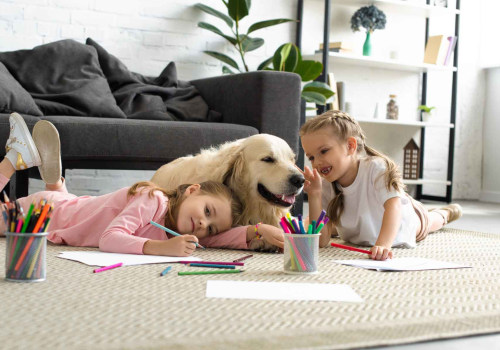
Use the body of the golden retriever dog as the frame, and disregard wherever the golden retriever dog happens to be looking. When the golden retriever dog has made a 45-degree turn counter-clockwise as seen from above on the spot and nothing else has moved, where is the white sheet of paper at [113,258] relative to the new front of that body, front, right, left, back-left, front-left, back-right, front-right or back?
back-right

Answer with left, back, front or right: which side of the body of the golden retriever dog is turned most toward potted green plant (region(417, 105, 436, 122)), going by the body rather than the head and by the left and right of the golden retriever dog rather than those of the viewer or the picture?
left

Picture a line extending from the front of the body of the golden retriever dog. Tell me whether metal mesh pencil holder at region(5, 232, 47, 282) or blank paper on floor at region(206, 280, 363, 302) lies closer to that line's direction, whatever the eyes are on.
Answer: the blank paper on floor

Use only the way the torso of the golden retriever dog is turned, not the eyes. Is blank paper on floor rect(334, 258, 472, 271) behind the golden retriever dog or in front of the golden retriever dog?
in front

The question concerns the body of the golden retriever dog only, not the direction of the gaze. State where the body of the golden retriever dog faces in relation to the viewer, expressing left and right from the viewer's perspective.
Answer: facing the viewer and to the right of the viewer

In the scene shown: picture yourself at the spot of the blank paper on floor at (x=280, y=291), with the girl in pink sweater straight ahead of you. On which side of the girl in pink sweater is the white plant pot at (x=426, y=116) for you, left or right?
right

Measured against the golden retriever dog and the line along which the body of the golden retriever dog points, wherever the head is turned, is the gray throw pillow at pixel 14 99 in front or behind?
behind

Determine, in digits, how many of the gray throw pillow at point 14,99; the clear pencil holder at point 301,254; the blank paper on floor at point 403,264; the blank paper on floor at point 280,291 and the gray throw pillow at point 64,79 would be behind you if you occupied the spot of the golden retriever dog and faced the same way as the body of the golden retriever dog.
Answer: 2

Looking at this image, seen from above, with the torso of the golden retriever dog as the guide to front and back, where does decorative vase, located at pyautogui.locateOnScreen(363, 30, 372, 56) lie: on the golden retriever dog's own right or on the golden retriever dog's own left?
on the golden retriever dog's own left

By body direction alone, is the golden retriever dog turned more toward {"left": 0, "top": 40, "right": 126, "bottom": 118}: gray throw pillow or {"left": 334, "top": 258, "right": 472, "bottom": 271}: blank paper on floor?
the blank paper on floor
